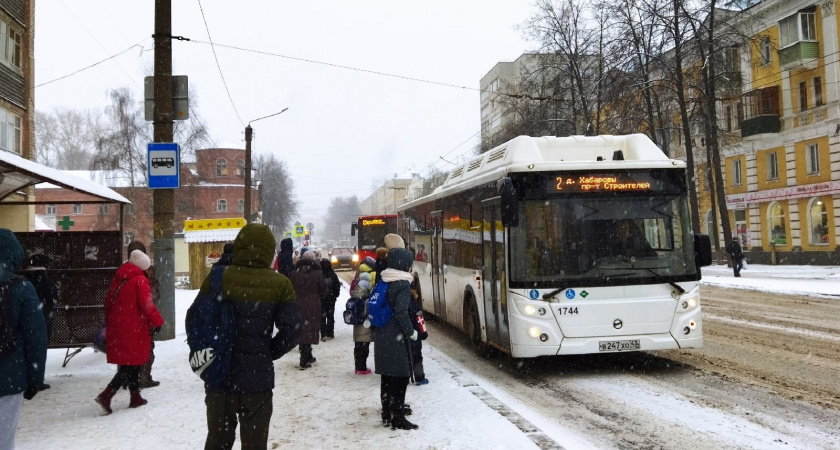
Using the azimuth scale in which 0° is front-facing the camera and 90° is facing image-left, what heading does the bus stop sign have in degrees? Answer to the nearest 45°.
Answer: approximately 0°

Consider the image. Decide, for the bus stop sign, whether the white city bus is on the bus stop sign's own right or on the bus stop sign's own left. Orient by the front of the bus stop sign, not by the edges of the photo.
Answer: on the bus stop sign's own left

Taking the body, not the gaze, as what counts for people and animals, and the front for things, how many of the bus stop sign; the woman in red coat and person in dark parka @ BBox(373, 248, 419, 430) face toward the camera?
1

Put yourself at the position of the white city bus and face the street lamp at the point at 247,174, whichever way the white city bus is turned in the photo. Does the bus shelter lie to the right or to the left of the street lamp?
left

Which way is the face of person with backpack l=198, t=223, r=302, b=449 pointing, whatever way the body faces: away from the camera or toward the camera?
away from the camera

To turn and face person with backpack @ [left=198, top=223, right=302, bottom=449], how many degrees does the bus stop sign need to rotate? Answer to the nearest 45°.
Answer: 0° — it already faces them

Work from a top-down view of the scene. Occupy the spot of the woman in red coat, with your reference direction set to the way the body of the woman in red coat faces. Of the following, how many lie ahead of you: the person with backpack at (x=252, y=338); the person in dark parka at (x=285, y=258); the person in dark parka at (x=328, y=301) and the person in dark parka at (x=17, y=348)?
2

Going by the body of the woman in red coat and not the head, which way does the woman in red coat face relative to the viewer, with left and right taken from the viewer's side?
facing away from the viewer and to the right of the viewer
